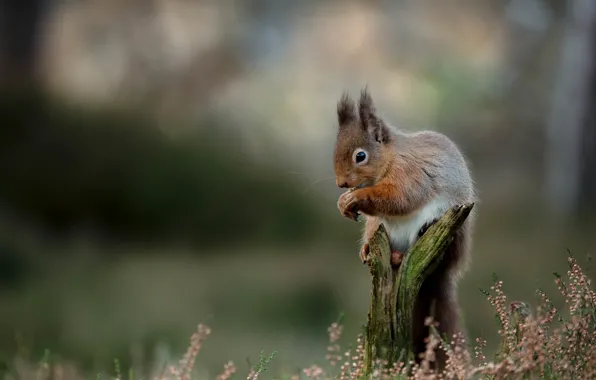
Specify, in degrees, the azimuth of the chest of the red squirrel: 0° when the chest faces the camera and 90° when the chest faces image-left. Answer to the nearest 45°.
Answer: approximately 90°
